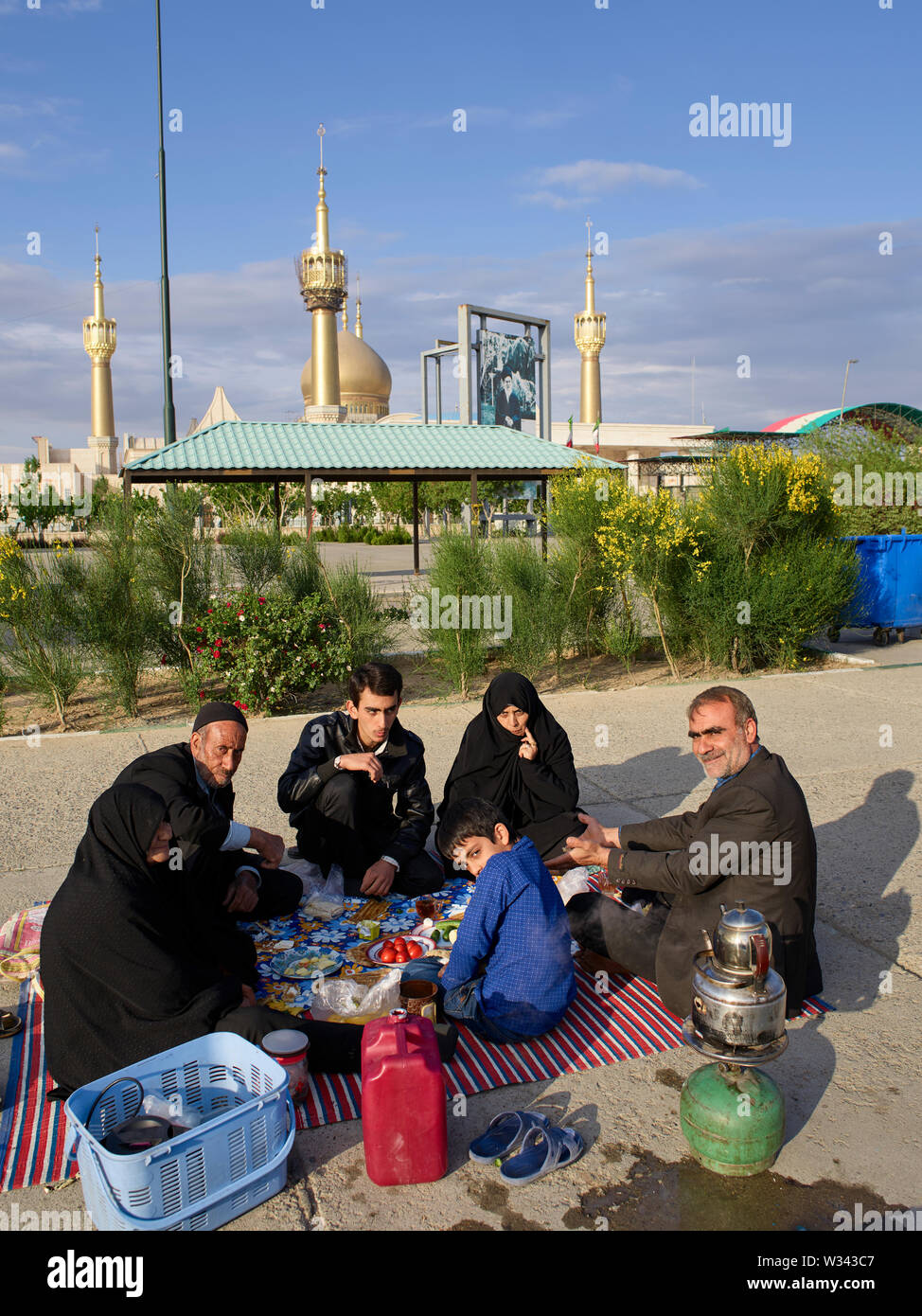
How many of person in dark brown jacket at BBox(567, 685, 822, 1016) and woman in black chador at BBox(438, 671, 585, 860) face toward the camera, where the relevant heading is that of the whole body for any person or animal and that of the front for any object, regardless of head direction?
1

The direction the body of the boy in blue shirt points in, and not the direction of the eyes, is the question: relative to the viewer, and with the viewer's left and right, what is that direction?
facing away from the viewer and to the left of the viewer

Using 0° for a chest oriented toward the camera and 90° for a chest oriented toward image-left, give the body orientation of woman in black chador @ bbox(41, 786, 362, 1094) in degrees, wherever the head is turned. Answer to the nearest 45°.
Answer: approximately 270°

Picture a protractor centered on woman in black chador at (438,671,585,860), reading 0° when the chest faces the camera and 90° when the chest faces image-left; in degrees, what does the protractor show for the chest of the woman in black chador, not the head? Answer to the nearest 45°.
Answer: approximately 0°

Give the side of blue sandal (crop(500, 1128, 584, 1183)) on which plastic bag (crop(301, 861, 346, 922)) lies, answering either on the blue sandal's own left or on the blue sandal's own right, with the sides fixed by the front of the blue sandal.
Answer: on the blue sandal's own left

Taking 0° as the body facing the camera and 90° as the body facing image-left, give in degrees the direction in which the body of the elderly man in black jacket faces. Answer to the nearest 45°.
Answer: approximately 315°

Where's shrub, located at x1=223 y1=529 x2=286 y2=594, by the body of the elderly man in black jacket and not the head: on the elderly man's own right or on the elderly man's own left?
on the elderly man's own left

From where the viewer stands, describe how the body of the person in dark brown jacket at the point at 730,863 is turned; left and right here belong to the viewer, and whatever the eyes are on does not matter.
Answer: facing to the left of the viewer
